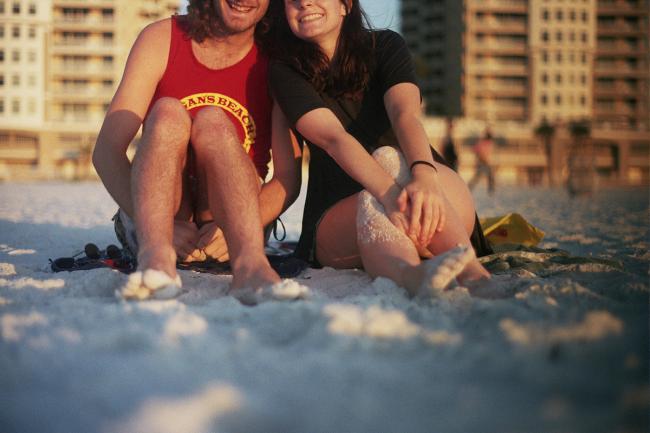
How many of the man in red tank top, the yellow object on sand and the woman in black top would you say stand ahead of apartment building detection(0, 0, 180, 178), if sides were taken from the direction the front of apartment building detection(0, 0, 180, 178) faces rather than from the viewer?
3

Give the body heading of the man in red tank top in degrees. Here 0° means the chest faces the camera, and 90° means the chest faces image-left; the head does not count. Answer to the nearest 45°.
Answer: approximately 0°

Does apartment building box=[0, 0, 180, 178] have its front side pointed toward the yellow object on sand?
yes

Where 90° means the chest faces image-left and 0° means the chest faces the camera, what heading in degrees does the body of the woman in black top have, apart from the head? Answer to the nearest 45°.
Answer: approximately 0°
